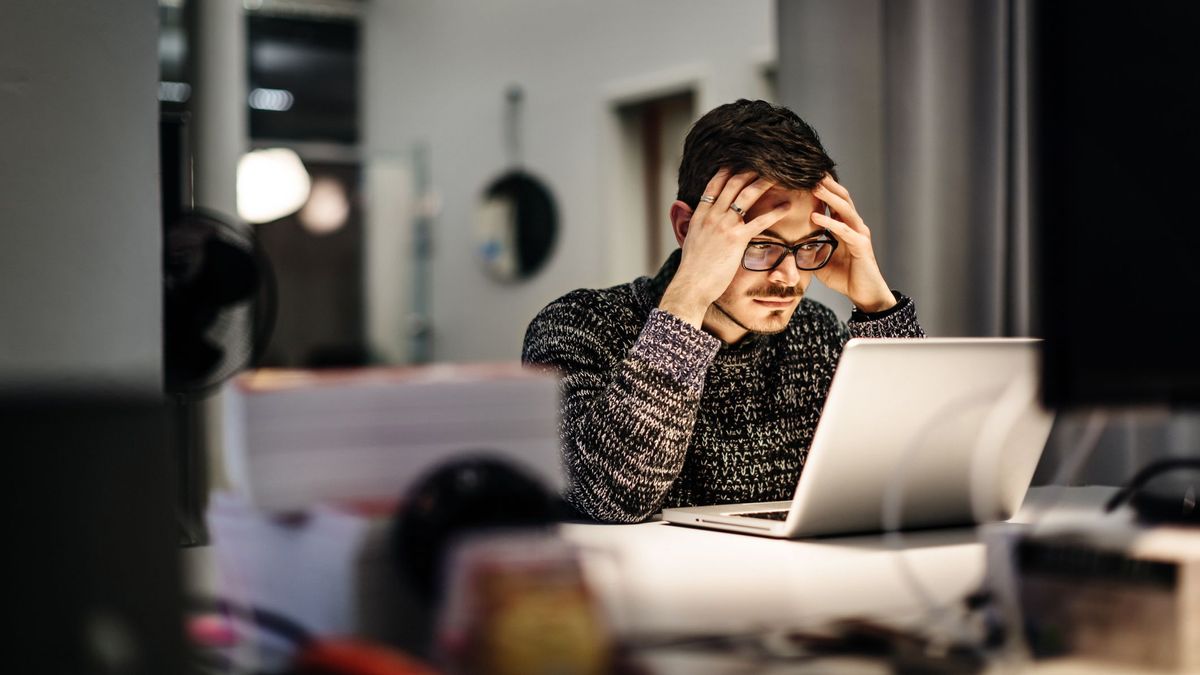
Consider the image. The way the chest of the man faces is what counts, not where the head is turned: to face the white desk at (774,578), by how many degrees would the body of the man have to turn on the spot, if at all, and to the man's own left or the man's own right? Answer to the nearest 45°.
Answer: approximately 45° to the man's own right

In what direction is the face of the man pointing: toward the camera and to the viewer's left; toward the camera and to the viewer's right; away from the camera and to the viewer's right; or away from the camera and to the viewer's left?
toward the camera and to the viewer's right

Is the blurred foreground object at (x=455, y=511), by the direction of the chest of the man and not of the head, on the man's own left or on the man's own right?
on the man's own right

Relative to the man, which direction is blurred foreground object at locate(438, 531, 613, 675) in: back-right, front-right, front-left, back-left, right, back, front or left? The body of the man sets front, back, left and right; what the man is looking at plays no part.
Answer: front-right

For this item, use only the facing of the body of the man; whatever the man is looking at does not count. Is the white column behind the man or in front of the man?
behind

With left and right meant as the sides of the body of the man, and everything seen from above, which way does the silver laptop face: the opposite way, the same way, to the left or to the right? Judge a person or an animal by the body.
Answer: the opposite way

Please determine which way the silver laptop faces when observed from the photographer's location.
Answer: facing away from the viewer and to the left of the viewer

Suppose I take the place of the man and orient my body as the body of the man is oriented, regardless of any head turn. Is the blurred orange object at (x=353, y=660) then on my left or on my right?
on my right

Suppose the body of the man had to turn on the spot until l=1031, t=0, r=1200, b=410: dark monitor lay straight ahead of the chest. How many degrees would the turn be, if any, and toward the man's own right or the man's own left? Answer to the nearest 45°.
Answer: approximately 45° to the man's own right

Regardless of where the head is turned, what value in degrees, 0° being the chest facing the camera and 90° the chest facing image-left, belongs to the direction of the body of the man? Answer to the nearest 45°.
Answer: approximately 315°
